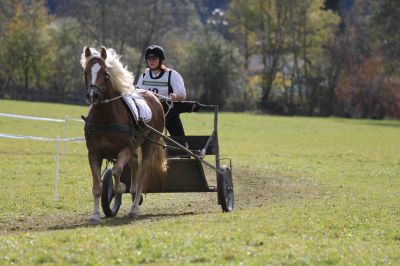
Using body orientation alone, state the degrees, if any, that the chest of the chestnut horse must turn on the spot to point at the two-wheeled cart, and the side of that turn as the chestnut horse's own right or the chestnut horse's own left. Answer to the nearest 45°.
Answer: approximately 180°

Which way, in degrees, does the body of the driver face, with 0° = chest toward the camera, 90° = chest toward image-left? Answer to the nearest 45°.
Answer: approximately 45°

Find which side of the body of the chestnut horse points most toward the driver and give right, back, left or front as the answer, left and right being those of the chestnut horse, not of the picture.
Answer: back

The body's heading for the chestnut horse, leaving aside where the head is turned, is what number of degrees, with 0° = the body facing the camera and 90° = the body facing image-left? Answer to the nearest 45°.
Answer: approximately 45°
